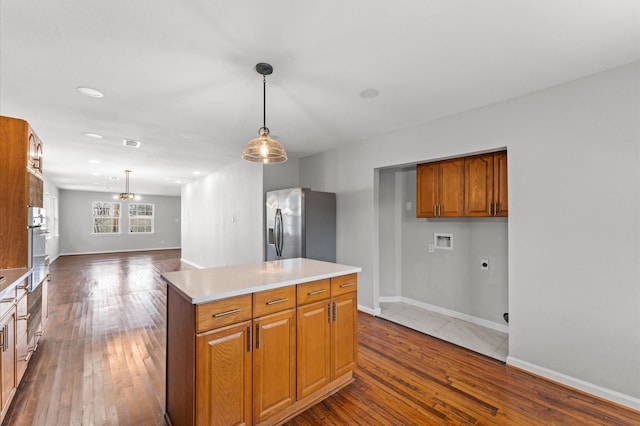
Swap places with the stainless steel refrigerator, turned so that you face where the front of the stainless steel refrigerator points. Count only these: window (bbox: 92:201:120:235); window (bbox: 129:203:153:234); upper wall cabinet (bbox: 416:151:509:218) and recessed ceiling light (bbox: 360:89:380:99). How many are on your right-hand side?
2

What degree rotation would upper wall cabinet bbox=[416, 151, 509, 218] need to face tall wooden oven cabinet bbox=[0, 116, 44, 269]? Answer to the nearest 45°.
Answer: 0° — it already faces it

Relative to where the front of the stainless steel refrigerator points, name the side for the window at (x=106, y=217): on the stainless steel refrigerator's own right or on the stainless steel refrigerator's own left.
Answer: on the stainless steel refrigerator's own right

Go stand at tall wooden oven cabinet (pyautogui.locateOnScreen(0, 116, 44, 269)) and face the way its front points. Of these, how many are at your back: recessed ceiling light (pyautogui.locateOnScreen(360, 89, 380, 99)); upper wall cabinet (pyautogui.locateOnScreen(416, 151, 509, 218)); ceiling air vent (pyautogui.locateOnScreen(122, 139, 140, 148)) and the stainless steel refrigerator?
0

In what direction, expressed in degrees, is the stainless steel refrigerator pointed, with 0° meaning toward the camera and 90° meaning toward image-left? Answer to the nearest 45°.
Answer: approximately 45°

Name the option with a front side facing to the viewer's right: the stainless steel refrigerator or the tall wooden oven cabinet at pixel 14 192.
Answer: the tall wooden oven cabinet

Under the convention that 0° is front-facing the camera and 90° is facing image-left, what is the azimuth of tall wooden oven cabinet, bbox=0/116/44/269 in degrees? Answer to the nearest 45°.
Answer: approximately 270°

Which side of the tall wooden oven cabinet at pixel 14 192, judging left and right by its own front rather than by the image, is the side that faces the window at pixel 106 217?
left

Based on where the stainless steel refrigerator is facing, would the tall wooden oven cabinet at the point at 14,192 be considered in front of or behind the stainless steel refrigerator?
in front

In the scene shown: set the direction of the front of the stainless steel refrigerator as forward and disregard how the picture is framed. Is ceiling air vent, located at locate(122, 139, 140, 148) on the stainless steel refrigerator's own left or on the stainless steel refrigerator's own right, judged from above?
on the stainless steel refrigerator's own right

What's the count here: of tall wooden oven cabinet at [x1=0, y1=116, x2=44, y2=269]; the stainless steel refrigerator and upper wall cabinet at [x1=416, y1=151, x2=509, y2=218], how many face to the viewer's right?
1

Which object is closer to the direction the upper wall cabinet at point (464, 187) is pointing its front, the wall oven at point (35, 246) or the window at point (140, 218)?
the wall oven

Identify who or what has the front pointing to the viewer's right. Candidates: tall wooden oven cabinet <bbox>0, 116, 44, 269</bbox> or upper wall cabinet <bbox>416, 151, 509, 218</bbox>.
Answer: tall wooden oven cabinet <bbox>0, 116, 44, 269</bbox>

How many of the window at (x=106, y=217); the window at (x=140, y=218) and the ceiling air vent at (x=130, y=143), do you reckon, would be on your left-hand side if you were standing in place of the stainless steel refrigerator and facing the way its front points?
0

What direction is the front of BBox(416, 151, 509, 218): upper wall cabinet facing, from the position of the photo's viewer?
facing the viewer and to the left of the viewer

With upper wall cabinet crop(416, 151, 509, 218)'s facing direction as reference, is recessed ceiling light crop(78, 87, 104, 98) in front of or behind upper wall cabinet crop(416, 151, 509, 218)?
in front
